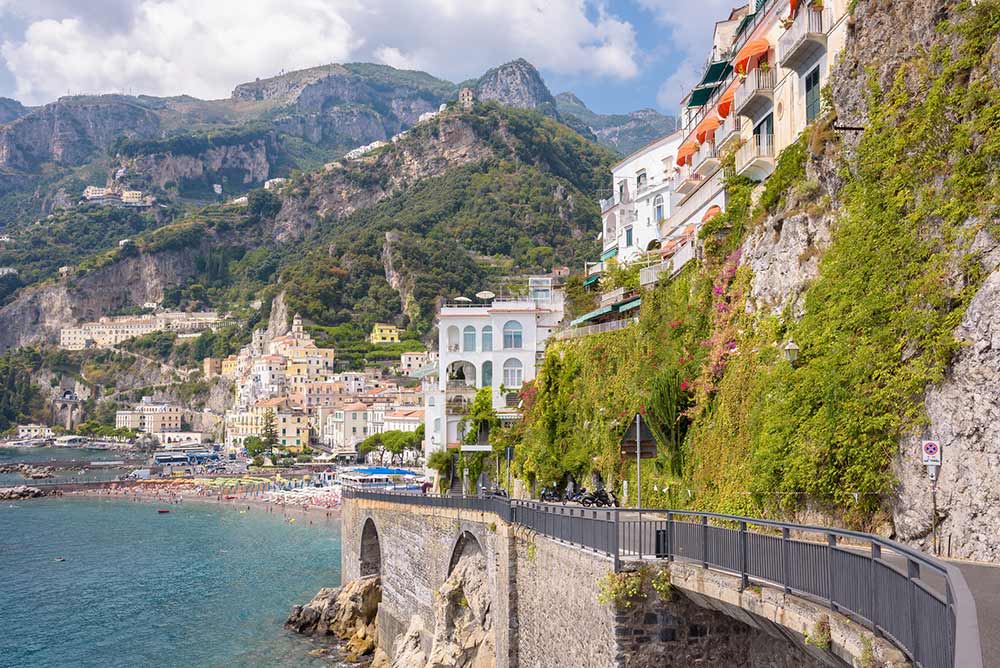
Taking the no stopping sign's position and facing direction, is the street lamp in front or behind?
behind

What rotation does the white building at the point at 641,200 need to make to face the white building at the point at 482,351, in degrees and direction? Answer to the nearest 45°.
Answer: approximately 45° to its right

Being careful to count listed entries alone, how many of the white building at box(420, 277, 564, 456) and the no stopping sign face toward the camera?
2

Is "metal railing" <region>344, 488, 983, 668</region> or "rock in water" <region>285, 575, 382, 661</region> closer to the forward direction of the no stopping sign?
the metal railing

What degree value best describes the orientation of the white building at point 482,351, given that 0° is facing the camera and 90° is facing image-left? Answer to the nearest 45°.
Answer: approximately 0°

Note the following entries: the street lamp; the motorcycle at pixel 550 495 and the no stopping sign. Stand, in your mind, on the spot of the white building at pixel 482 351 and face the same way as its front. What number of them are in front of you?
3

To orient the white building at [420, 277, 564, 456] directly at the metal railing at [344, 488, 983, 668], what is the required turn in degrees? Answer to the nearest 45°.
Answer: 0° — it already faces it

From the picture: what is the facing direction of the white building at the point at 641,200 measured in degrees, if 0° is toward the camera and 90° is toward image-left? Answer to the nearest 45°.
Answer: approximately 45°
